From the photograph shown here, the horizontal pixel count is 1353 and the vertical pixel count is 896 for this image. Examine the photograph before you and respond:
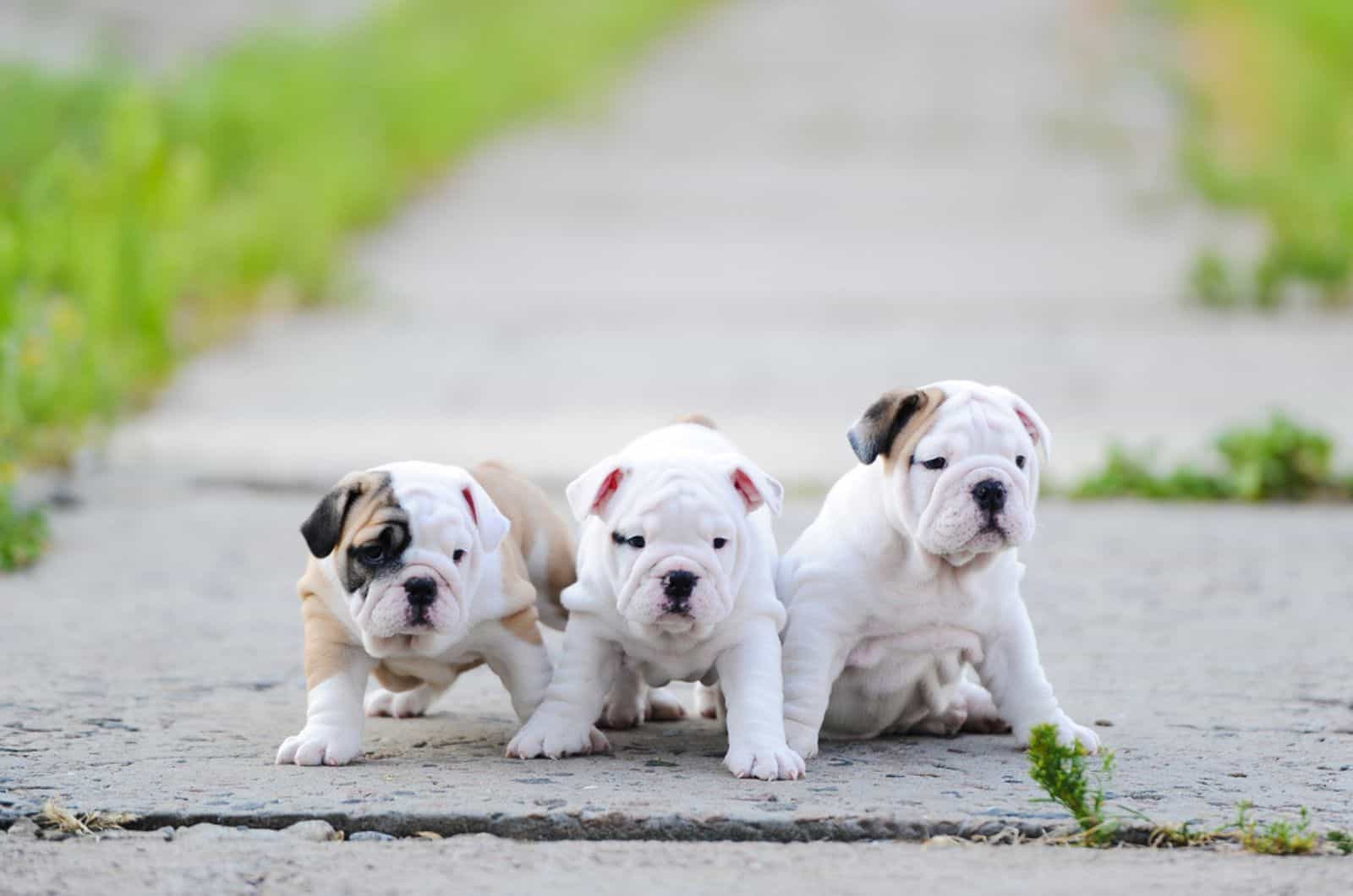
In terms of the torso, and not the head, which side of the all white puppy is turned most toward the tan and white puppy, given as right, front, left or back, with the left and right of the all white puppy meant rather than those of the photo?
right

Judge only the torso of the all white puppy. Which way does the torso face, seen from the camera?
toward the camera

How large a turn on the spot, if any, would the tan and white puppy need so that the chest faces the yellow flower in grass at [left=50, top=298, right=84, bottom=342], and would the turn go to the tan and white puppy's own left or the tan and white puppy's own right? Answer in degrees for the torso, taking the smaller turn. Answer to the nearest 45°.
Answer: approximately 135° to the tan and white puppy's own right

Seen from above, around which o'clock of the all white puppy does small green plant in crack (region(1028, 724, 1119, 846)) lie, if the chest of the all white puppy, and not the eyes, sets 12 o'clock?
The small green plant in crack is roughly at 10 o'clock from all white puppy.

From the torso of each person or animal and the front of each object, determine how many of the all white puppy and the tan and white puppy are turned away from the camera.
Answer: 0

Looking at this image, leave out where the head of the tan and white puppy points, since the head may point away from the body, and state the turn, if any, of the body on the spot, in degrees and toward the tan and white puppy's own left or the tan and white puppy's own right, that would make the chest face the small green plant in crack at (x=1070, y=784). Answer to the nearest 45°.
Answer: approximately 90° to the tan and white puppy's own left

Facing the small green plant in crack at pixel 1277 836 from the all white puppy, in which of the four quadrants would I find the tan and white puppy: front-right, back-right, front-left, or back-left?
back-right

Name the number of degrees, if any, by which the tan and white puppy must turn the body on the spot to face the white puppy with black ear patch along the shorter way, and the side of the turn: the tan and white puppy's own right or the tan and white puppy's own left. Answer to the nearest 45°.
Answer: approximately 135° to the tan and white puppy's own left

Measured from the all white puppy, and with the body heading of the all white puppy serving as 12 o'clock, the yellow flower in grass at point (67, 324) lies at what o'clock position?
The yellow flower in grass is roughly at 5 o'clock from all white puppy.
